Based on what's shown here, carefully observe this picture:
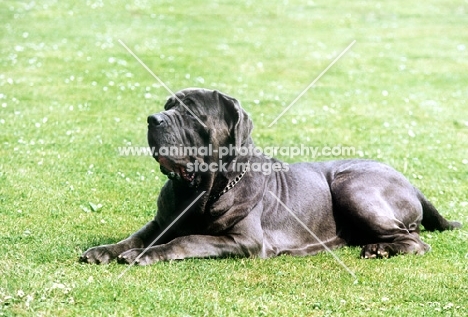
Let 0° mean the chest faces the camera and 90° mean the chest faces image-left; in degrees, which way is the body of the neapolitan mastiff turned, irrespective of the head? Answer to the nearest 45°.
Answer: approximately 90°
